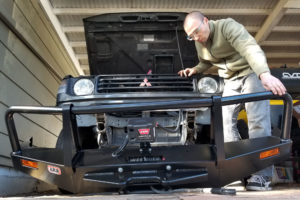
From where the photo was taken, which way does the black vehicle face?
toward the camera

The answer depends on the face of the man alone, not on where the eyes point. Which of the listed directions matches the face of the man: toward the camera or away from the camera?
toward the camera

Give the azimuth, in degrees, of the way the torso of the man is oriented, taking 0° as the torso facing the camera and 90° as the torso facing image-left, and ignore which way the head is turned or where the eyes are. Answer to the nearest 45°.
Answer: approximately 45°
